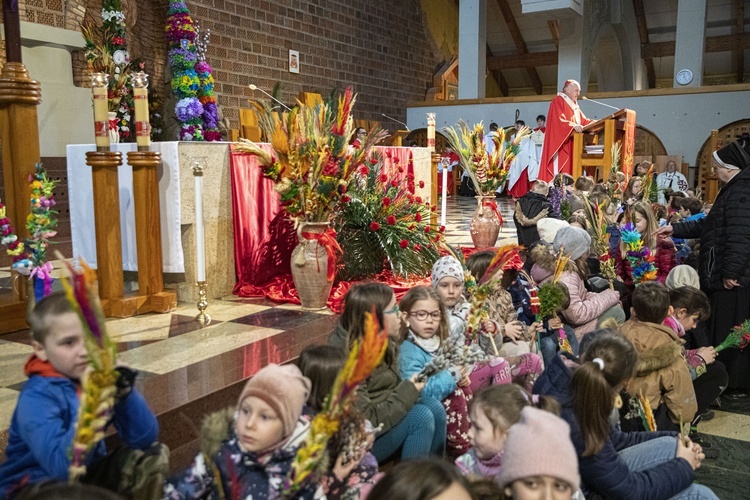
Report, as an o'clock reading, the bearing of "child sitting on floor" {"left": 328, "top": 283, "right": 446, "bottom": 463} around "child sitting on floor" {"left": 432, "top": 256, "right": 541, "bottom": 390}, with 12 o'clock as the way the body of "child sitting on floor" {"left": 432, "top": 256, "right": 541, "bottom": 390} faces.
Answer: "child sitting on floor" {"left": 328, "top": 283, "right": 446, "bottom": 463} is roughly at 2 o'clock from "child sitting on floor" {"left": 432, "top": 256, "right": 541, "bottom": 390}.

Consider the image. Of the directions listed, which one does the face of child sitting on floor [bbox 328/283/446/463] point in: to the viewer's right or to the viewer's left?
to the viewer's right

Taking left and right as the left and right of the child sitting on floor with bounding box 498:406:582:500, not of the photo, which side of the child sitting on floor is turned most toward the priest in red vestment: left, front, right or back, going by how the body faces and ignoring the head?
back

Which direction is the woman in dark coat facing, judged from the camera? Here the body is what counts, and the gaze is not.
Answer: to the viewer's left

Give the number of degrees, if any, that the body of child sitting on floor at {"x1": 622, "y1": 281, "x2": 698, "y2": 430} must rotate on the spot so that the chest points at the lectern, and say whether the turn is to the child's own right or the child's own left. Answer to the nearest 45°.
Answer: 0° — they already face it

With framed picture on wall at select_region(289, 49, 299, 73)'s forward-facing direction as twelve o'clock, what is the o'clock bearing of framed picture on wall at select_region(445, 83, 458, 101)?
framed picture on wall at select_region(445, 83, 458, 101) is roughly at 9 o'clock from framed picture on wall at select_region(289, 49, 299, 73).

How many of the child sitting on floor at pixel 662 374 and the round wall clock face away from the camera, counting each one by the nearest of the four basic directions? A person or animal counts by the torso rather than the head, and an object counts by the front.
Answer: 1

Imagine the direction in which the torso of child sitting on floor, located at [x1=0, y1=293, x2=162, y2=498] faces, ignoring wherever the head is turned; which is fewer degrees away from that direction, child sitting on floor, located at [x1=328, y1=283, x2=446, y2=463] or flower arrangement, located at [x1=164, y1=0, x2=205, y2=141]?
the child sitting on floor
